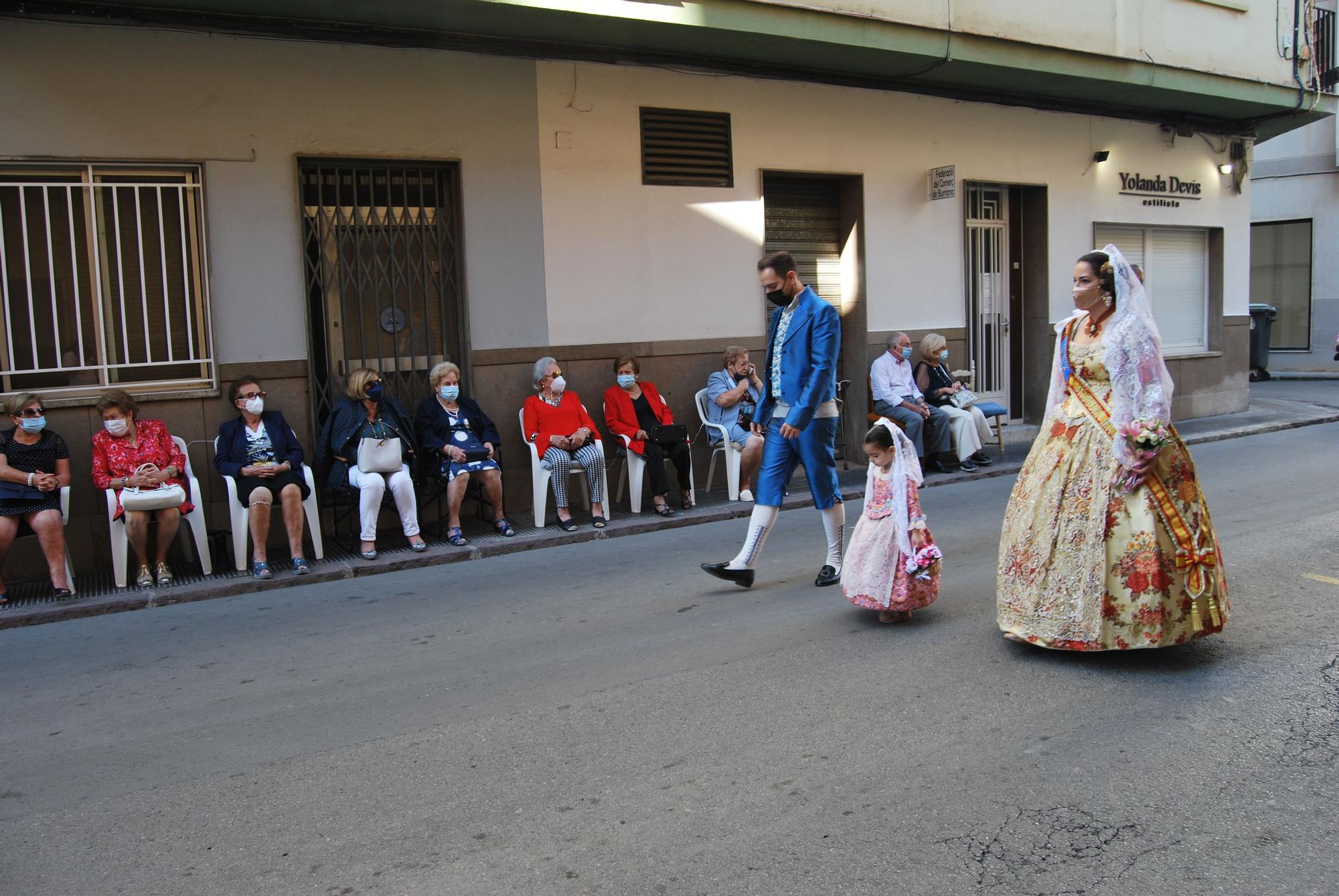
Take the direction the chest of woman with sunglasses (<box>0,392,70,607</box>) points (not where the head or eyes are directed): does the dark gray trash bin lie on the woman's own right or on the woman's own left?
on the woman's own left

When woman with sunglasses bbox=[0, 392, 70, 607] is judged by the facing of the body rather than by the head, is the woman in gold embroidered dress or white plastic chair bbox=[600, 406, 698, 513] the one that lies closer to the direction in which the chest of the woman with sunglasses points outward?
the woman in gold embroidered dress

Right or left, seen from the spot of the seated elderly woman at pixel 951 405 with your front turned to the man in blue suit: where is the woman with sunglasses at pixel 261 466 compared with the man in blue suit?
right

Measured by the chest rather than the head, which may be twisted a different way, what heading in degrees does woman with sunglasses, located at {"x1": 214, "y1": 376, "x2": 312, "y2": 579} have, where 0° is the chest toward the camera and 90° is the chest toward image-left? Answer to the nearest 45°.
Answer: approximately 0°

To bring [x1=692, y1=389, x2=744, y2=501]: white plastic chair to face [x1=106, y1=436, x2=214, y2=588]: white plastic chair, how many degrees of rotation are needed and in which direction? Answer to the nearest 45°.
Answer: approximately 90° to its right

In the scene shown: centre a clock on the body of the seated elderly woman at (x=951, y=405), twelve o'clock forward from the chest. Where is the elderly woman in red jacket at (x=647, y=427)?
The elderly woman in red jacket is roughly at 3 o'clock from the seated elderly woman.

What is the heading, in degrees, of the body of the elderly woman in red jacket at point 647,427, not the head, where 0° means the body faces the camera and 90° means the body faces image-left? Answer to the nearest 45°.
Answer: approximately 315°

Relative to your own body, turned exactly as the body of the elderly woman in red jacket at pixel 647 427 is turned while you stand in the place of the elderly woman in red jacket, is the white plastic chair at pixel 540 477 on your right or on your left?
on your right

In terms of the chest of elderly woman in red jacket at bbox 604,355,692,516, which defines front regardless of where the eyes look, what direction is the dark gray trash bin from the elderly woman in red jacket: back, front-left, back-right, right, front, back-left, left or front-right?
left
